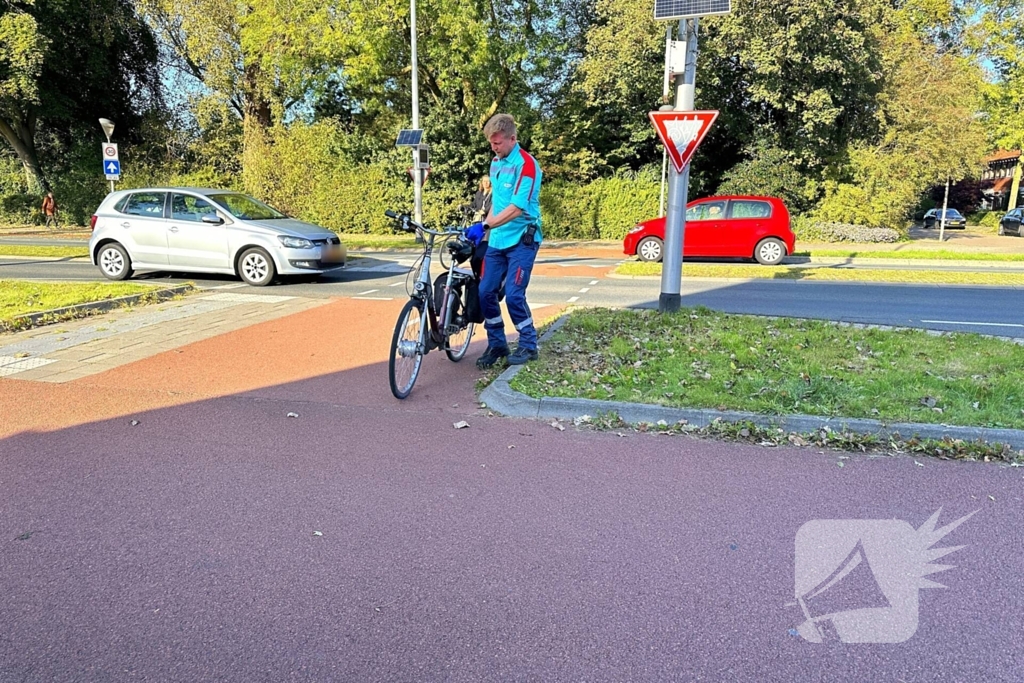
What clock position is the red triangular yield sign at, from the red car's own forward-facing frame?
The red triangular yield sign is roughly at 9 o'clock from the red car.

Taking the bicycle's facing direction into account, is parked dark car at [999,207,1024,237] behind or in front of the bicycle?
behind

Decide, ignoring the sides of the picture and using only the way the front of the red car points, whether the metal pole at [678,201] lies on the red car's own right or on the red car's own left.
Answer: on the red car's own left

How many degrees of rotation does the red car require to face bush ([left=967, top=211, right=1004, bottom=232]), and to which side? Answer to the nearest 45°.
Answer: approximately 135° to its right

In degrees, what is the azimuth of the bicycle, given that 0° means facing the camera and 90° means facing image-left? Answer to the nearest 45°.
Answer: approximately 45°

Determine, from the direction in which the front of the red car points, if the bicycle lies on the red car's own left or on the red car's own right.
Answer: on the red car's own left

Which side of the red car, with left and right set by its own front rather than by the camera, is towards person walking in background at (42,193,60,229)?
front

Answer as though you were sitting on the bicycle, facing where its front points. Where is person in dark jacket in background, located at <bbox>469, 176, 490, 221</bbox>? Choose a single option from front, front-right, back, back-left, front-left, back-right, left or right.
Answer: back-right

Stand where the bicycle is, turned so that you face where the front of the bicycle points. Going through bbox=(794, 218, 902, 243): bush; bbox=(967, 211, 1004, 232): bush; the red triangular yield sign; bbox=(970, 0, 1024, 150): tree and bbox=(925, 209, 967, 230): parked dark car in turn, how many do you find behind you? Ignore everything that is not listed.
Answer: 5

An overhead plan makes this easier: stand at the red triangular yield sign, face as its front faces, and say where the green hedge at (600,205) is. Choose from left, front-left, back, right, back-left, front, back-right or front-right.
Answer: back

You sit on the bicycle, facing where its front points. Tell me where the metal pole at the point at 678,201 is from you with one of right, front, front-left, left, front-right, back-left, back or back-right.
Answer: back

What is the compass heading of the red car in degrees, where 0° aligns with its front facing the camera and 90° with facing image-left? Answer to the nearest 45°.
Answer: approximately 90°

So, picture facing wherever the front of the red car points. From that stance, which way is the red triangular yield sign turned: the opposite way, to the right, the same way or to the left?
to the left

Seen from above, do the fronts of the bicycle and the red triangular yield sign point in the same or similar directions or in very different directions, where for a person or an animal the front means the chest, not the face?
same or similar directions

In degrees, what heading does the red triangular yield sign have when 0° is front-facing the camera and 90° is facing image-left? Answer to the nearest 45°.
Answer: approximately 0°
